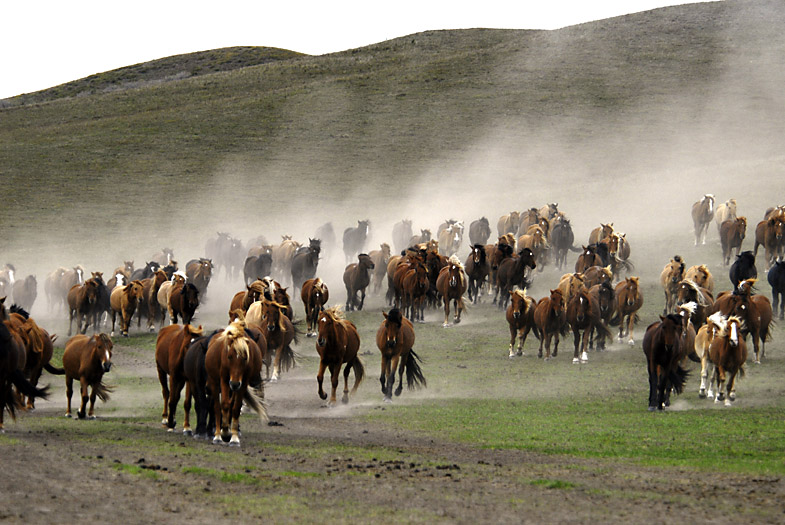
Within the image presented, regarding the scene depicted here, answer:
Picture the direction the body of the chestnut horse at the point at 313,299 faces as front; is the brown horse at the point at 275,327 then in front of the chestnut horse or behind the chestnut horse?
in front

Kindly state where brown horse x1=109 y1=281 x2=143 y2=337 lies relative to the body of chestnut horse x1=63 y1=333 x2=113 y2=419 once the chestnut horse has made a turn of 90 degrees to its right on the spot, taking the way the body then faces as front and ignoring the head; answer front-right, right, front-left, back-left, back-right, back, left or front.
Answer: back-right

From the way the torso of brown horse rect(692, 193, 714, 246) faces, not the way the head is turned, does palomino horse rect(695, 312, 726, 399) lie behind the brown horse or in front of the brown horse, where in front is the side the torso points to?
in front

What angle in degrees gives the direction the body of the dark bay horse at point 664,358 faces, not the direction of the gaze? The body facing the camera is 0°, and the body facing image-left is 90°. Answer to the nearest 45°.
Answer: approximately 0°

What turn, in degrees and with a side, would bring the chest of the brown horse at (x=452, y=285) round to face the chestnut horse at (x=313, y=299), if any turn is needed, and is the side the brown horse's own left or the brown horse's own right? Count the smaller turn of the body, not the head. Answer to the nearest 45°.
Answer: approximately 45° to the brown horse's own right

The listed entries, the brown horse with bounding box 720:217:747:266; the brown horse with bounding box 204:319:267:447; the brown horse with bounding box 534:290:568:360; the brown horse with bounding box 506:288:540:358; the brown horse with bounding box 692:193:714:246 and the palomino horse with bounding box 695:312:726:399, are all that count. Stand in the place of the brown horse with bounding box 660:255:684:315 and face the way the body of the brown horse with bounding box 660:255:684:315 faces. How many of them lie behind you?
2

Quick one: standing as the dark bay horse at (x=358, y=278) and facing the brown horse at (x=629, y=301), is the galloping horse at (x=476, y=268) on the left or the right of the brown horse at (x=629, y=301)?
left

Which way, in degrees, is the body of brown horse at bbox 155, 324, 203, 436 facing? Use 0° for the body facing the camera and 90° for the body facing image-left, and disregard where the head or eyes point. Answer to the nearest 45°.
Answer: approximately 315°

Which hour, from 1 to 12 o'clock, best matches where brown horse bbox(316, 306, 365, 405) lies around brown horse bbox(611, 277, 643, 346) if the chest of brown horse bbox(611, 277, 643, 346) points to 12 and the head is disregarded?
brown horse bbox(316, 306, 365, 405) is roughly at 1 o'clock from brown horse bbox(611, 277, 643, 346).

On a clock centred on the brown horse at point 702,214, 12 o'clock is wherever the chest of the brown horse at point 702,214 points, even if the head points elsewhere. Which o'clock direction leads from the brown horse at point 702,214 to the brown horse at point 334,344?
the brown horse at point 334,344 is roughly at 2 o'clock from the brown horse at point 702,214.

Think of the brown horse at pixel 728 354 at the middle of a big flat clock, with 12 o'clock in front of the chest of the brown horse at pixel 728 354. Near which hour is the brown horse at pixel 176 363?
the brown horse at pixel 176 363 is roughly at 2 o'clock from the brown horse at pixel 728 354.

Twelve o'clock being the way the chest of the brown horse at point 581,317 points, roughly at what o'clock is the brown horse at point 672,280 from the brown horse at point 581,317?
the brown horse at point 672,280 is roughly at 7 o'clock from the brown horse at point 581,317.

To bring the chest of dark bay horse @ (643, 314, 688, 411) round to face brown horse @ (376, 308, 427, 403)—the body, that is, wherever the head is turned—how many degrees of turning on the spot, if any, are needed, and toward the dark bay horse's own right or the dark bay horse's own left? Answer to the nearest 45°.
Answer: approximately 90° to the dark bay horse's own right
